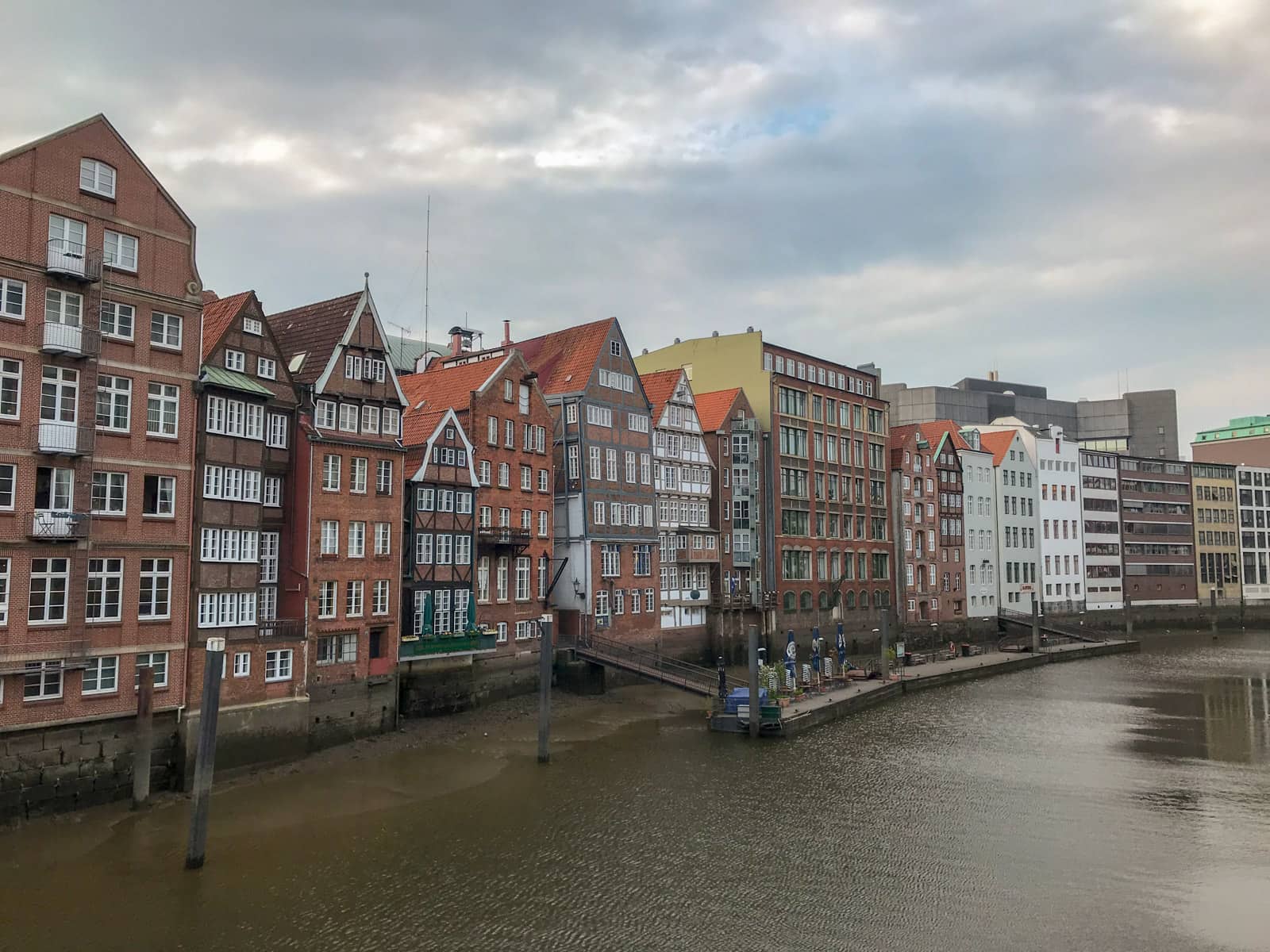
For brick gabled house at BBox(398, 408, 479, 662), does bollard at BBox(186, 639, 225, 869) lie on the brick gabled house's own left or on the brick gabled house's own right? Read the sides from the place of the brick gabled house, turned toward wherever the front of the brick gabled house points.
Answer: on the brick gabled house's own right

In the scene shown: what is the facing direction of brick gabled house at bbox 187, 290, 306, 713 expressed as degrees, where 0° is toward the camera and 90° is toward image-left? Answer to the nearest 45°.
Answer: approximately 315°

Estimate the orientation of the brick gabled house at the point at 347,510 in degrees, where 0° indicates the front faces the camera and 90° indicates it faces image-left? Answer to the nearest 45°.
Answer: approximately 315°

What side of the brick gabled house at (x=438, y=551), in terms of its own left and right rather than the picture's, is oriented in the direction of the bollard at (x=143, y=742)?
right

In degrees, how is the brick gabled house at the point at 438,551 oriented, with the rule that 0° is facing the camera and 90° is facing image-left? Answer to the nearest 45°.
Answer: approximately 315°

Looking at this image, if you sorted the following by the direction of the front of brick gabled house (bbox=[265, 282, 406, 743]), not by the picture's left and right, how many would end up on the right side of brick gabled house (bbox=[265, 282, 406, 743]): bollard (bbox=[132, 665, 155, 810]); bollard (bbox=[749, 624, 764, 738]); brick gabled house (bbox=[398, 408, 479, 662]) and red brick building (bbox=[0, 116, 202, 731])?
2

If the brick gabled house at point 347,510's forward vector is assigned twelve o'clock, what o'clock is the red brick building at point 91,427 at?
The red brick building is roughly at 3 o'clock from the brick gabled house.

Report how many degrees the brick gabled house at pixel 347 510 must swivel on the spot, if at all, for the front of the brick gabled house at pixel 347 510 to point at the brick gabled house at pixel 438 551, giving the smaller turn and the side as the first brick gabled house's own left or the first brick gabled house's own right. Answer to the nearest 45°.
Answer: approximately 90° to the first brick gabled house's own left

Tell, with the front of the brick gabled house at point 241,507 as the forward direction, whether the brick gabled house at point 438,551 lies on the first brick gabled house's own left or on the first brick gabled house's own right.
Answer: on the first brick gabled house's own left
